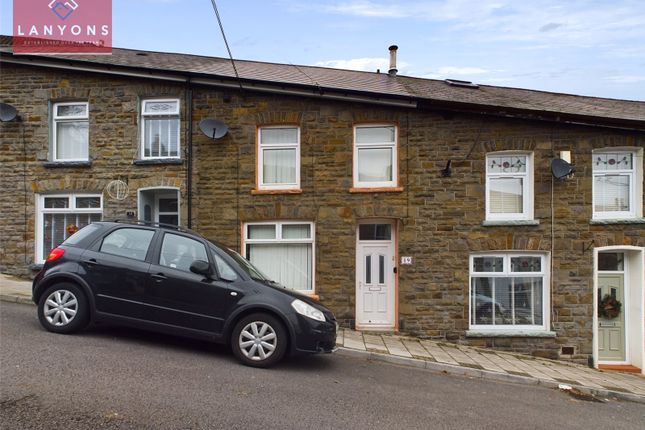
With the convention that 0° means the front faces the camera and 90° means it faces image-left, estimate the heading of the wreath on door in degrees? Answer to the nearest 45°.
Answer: approximately 0°

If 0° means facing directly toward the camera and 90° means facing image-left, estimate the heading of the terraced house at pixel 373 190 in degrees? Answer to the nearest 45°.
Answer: approximately 0°

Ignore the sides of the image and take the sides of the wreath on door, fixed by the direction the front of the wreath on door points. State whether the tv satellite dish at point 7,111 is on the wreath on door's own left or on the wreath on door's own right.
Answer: on the wreath on door's own right
